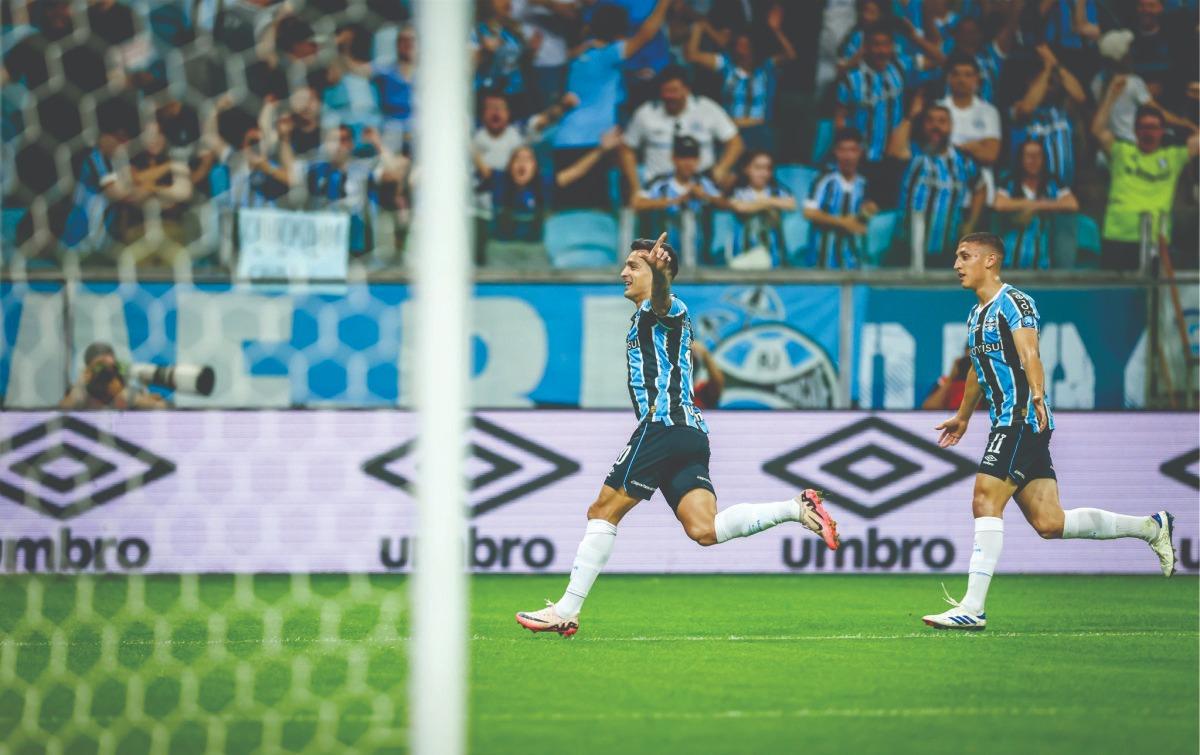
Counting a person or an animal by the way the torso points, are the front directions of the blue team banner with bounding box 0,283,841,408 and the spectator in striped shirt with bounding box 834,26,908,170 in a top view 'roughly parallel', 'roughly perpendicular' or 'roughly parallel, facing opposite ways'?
roughly parallel

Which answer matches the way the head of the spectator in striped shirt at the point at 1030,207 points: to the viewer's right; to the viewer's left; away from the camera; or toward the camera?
toward the camera

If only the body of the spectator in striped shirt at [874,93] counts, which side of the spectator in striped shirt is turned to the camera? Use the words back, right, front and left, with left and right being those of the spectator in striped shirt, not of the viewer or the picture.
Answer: front

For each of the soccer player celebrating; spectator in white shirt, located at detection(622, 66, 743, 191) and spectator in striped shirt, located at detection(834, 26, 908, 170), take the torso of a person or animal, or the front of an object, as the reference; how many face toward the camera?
2

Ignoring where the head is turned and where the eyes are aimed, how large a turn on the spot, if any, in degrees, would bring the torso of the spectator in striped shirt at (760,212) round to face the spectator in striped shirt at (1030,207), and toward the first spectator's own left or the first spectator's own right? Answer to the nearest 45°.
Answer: approximately 90° to the first spectator's own left

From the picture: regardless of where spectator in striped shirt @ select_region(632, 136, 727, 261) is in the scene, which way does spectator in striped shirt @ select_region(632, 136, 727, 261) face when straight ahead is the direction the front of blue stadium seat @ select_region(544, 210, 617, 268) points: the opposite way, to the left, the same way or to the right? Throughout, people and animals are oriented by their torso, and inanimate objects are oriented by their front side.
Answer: the same way

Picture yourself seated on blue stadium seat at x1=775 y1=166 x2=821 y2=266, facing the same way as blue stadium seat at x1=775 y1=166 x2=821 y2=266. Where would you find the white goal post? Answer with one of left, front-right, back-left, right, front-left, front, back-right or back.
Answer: front

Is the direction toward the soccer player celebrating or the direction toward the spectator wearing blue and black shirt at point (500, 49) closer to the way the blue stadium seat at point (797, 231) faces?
the soccer player celebrating

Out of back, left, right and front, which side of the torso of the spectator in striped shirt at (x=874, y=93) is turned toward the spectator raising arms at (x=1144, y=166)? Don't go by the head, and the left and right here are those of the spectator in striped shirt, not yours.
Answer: left

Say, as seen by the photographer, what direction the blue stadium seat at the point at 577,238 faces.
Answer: facing the viewer

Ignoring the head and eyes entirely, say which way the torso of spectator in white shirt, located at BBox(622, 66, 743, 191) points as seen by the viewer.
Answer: toward the camera

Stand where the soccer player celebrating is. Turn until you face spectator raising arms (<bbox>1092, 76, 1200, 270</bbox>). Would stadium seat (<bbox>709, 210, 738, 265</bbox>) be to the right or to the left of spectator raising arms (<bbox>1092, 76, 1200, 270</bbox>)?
left

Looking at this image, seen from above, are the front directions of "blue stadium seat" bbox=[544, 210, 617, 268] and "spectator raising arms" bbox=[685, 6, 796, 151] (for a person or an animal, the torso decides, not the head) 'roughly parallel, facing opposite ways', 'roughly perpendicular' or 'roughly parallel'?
roughly parallel

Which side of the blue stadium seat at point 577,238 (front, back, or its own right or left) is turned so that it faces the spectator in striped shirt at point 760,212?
left

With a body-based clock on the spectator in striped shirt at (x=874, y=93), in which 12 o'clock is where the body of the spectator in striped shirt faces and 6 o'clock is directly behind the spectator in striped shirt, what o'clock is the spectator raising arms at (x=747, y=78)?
The spectator raising arms is roughly at 3 o'clock from the spectator in striped shirt.

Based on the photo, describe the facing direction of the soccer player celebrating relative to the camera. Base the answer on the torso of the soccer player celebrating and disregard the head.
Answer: to the viewer's left

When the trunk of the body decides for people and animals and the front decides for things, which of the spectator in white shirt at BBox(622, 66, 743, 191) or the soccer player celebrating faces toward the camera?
the spectator in white shirt

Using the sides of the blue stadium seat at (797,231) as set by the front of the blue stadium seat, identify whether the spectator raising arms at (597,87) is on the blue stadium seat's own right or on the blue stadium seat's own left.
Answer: on the blue stadium seat's own right
